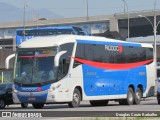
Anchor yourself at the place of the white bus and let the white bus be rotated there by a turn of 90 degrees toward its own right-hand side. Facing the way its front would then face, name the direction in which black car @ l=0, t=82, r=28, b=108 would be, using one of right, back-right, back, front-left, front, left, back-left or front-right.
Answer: front

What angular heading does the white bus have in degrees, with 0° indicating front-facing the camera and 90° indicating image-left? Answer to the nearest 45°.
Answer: approximately 45°
